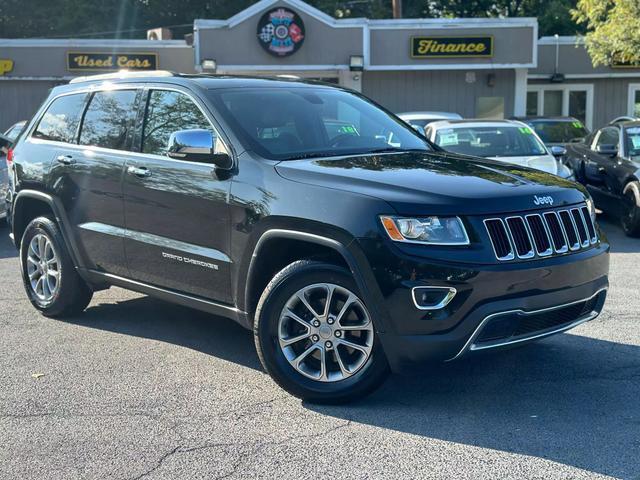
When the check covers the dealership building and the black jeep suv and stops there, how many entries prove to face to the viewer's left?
0

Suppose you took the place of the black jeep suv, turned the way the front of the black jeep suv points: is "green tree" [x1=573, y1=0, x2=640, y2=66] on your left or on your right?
on your left

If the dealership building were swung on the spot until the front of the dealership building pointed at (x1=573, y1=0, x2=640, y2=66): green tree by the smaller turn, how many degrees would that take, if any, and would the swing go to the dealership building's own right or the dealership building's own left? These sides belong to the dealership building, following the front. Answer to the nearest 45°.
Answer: approximately 45° to the dealership building's own left

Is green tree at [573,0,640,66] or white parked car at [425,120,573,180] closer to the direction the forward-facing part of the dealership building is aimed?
the white parked car

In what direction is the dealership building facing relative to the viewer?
toward the camera

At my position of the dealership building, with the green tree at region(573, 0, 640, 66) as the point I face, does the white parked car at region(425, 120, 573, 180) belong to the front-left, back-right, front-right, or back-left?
front-right

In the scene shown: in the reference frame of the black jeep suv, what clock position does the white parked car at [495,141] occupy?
The white parked car is roughly at 8 o'clock from the black jeep suv.

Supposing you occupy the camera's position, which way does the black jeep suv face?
facing the viewer and to the right of the viewer

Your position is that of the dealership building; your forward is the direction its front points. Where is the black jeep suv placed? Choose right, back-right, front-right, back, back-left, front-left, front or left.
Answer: front

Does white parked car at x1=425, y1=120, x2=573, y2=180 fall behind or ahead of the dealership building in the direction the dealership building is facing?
ahead

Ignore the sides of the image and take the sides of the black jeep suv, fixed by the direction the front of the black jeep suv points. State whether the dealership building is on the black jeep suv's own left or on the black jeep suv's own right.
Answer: on the black jeep suv's own left

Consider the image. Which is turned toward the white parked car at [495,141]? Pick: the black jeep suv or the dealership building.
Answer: the dealership building
